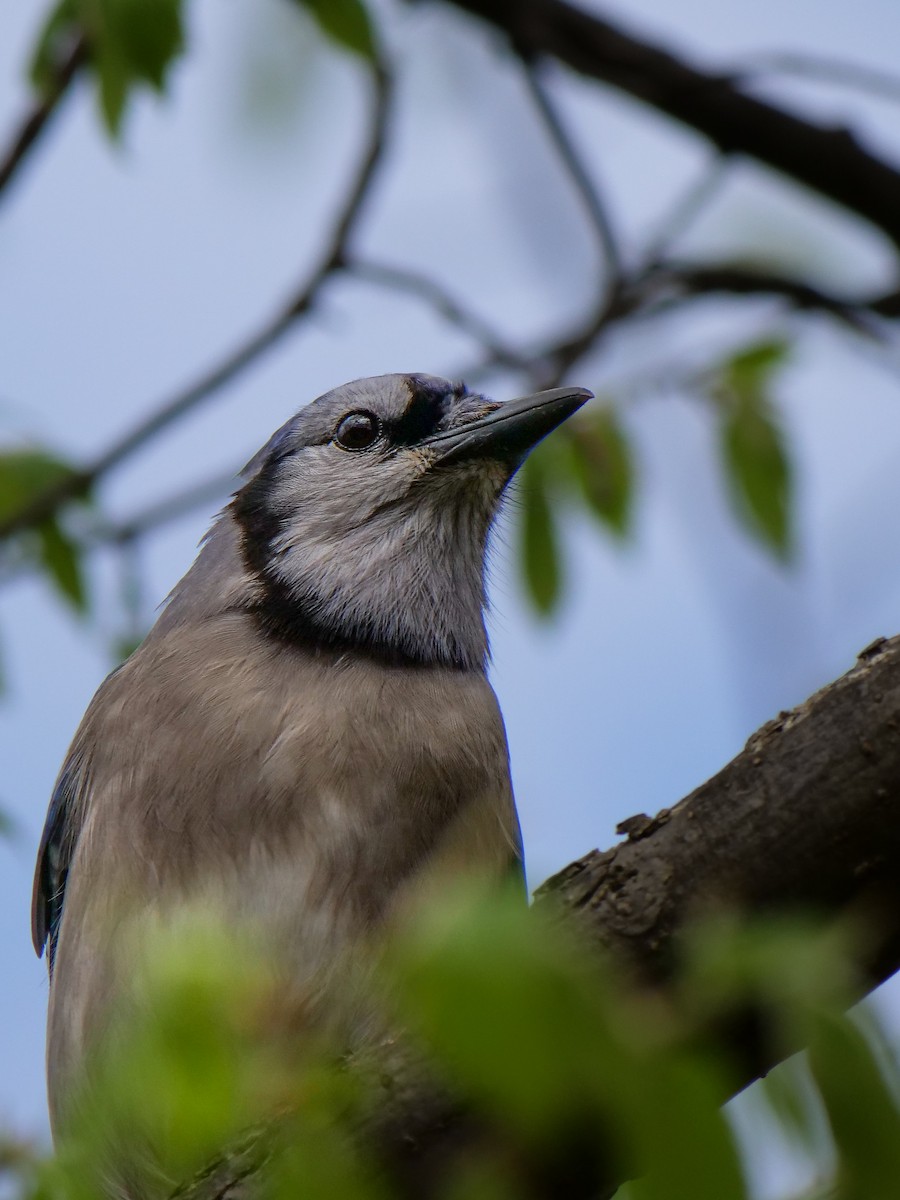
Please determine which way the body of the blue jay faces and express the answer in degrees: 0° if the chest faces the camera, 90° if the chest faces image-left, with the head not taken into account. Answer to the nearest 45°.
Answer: approximately 315°

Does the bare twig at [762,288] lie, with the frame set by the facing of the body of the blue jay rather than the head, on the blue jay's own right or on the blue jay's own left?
on the blue jay's own left
